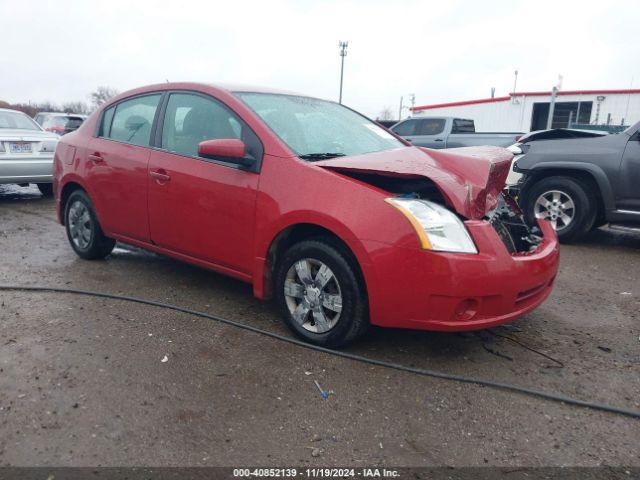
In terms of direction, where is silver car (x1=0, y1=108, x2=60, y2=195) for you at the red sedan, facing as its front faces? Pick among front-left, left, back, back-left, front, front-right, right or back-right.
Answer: back

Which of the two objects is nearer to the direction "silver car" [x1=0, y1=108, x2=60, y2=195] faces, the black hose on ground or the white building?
the white building

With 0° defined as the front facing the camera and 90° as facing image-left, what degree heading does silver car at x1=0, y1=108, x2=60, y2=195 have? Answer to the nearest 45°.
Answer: approximately 180°

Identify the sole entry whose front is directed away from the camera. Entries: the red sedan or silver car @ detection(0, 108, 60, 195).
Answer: the silver car

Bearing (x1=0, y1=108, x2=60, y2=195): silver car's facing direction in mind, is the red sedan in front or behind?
behind

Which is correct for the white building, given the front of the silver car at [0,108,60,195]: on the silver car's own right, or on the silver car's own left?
on the silver car's own right

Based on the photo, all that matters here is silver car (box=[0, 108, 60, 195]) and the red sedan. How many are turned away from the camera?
1

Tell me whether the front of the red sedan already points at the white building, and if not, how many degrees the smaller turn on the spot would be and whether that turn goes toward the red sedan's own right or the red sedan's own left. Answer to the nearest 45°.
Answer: approximately 90° to the red sedan's own left

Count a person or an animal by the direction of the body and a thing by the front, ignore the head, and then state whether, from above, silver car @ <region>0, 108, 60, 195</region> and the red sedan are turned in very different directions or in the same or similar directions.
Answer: very different directions

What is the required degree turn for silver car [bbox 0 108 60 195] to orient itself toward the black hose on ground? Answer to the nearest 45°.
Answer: approximately 180°
